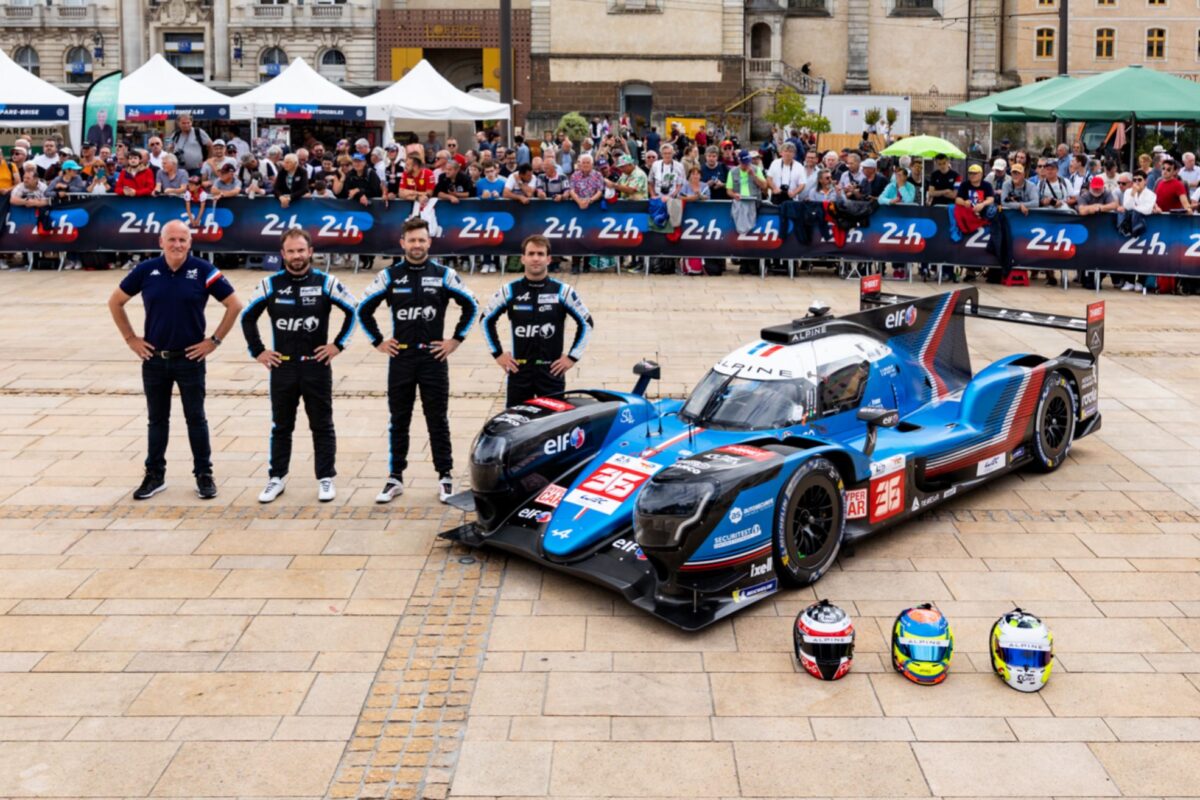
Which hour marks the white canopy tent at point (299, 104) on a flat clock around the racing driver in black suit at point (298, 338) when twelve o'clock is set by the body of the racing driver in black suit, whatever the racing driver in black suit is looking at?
The white canopy tent is roughly at 6 o'clock from the racing driver in black suit.

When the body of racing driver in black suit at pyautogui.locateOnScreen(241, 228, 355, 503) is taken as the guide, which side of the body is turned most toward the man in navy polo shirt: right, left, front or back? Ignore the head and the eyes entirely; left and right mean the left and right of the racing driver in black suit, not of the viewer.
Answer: right

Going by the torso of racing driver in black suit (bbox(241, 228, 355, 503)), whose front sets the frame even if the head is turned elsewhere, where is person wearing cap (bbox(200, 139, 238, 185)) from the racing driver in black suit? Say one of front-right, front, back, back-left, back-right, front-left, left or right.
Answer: back

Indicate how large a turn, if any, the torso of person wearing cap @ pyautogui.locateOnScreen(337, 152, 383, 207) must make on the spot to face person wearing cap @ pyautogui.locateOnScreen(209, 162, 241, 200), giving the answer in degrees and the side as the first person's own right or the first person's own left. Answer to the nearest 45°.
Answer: approximately 90° to the first person's own right

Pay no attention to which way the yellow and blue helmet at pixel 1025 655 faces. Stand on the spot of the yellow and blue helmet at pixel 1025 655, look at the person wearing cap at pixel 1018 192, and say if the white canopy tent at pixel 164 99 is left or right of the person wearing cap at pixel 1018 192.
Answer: left

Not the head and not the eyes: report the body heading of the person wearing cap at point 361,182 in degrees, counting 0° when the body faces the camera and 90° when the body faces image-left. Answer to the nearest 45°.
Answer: approximately 0°

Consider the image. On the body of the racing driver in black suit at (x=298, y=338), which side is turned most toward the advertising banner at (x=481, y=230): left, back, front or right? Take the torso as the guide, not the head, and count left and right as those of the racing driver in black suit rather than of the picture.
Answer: back

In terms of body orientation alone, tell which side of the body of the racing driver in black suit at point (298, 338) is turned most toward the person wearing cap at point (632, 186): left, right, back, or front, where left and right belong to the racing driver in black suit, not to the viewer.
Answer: back
